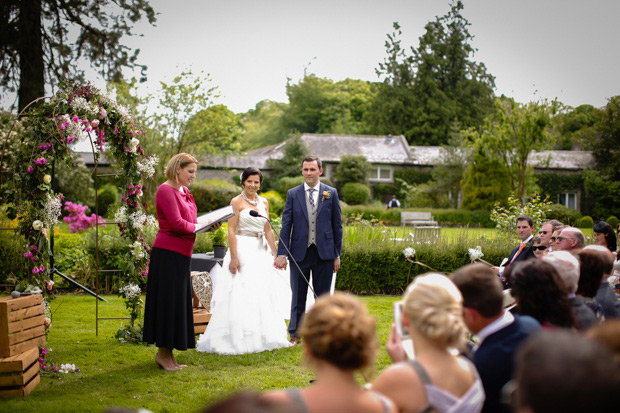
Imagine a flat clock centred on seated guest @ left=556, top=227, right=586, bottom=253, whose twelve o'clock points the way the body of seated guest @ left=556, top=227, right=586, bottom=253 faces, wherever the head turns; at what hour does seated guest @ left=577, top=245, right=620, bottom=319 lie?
seated guest @ left=577, top=245, right=620, bottom=319 is roughly at 9 o'clock from seated guest @ left=556, top=227, right=586, bottom=253.

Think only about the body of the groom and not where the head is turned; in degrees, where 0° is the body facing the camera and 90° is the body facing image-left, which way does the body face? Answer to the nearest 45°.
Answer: approximately 0°

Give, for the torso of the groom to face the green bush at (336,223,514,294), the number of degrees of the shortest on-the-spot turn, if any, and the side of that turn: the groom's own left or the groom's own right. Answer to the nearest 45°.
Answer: approximately 180°

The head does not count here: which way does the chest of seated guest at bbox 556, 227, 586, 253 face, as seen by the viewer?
to the viewer's left

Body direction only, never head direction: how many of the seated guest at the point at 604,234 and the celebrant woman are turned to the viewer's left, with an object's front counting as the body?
1

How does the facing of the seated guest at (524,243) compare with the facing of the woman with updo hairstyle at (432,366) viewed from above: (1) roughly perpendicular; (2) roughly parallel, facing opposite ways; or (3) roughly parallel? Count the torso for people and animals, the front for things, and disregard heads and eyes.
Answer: roughly perpendicular

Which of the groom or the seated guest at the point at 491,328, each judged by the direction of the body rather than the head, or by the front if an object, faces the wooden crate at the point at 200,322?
the seated guest

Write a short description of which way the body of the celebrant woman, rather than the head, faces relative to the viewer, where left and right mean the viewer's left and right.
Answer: facing to the right of the viewer

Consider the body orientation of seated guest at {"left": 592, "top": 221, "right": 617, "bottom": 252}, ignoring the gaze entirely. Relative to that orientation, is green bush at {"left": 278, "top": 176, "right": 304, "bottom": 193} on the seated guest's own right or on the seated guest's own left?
on the seated guest's own right

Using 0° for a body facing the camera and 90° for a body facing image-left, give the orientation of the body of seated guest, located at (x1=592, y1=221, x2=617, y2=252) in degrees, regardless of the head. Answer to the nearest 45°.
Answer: approximately 90°

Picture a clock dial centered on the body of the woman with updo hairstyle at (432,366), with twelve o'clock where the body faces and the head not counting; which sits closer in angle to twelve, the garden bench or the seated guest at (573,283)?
the garden bench
